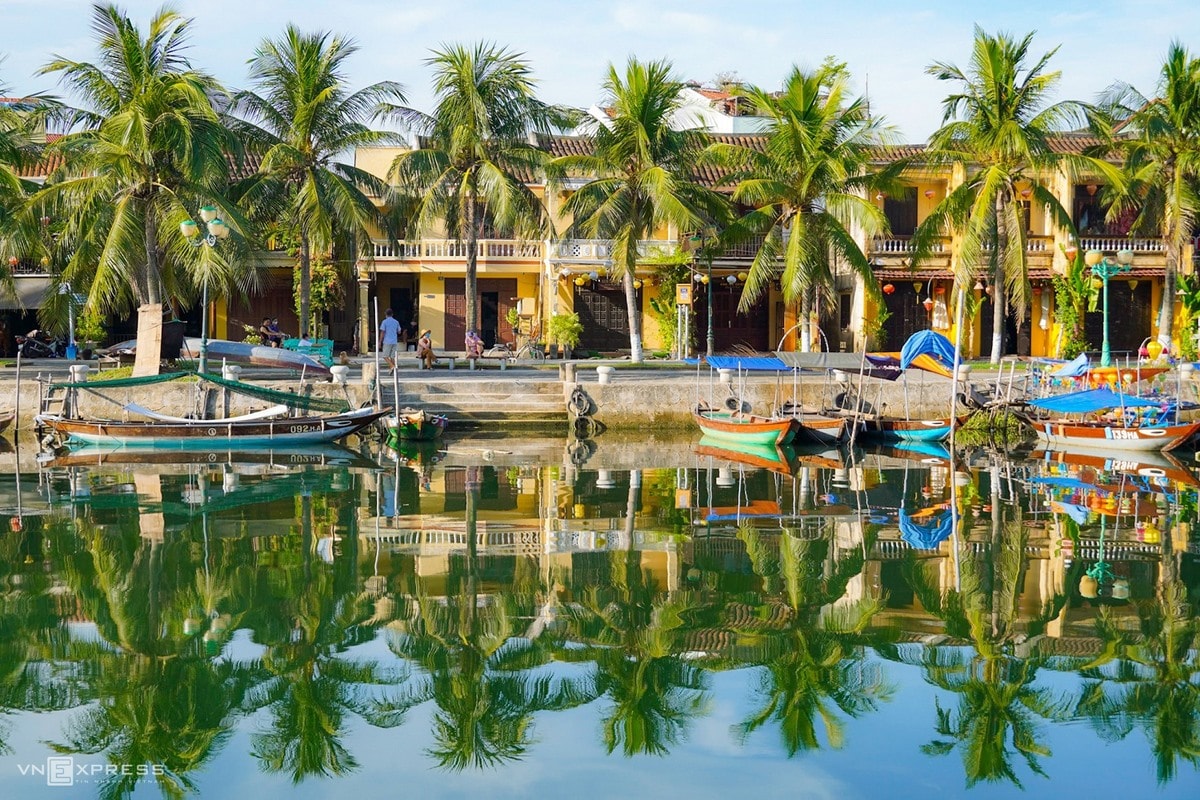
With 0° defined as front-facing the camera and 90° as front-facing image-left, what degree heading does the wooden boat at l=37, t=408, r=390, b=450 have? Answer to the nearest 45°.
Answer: approximately 270°

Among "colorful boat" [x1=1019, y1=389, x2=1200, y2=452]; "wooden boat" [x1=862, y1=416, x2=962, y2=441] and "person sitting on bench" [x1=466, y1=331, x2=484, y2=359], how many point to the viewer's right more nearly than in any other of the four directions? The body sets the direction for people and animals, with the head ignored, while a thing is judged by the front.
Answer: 2

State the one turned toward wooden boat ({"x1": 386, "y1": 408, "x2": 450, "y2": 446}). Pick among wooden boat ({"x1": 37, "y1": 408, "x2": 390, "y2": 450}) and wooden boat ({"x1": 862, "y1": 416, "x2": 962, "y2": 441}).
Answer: wooden boat ({"x1": 37, "y1": 408, "x2": 390, "y2": 450})

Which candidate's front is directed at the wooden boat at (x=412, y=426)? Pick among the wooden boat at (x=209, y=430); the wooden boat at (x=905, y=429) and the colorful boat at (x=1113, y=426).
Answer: the wooden boat at (x=209, y=430)

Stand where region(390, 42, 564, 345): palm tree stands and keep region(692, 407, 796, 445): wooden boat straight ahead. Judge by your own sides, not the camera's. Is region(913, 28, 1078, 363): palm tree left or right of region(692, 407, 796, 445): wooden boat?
left

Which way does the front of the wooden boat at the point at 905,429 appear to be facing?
to the viewer's right

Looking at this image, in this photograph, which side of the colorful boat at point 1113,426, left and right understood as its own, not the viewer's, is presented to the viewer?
right

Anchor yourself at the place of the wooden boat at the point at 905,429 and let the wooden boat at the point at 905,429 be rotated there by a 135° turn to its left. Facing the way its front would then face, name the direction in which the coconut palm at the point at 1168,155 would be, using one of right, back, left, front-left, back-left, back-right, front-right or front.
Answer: right

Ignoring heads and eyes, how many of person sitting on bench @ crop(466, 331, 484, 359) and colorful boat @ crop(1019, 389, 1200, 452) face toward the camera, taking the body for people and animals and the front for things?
1

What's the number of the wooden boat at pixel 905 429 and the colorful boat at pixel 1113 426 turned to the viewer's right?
2

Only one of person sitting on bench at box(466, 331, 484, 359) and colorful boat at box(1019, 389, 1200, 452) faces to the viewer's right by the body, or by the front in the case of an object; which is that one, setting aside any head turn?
the colorful boat

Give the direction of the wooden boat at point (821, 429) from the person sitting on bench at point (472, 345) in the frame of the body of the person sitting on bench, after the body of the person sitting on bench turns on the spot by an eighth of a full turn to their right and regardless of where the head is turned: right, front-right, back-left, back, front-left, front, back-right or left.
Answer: left

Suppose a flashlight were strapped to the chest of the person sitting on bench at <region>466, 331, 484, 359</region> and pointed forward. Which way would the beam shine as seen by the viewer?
toward the camera
